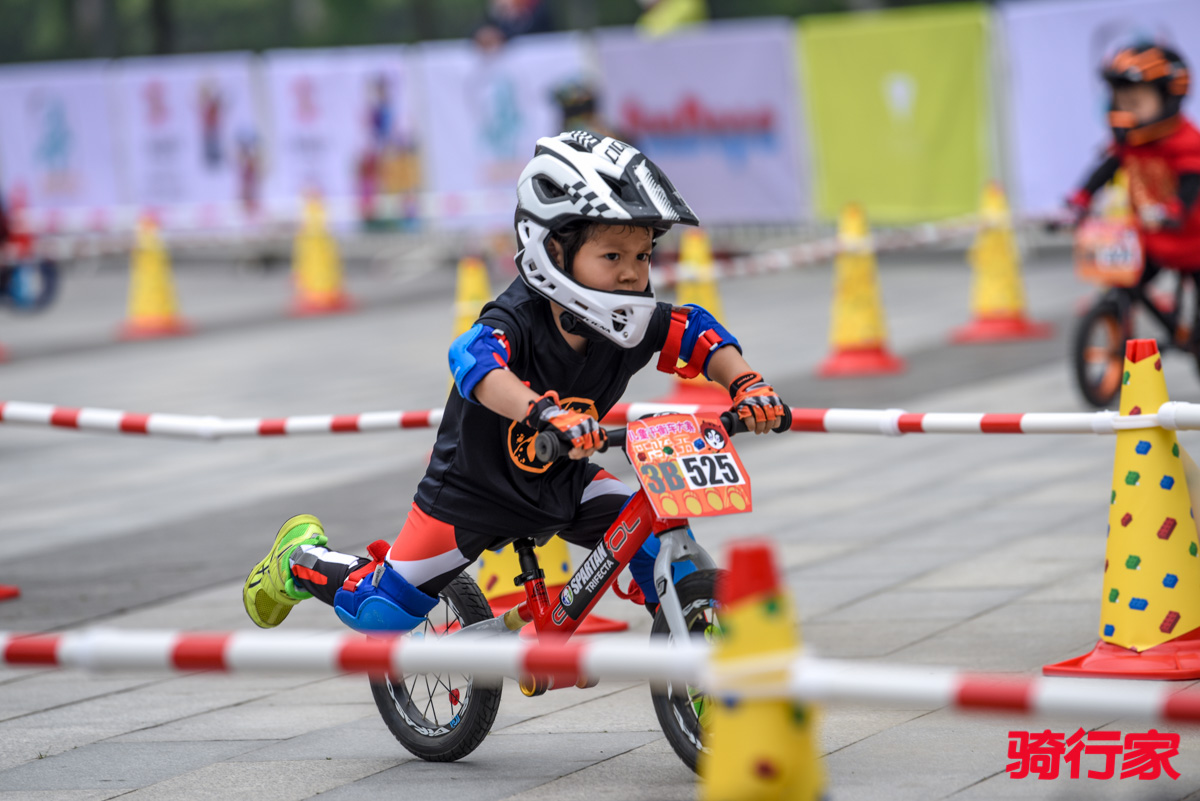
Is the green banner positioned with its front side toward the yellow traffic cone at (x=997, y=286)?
yes

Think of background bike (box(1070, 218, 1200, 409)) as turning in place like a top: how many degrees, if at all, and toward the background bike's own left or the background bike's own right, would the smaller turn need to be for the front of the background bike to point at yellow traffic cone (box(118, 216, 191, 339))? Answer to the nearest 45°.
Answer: approximately 90° to the background bike's own right

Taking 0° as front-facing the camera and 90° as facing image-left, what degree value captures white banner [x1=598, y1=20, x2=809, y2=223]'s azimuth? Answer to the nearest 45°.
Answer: approximately 0°

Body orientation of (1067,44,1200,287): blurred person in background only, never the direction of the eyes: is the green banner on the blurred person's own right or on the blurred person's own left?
on the blurred person's own right

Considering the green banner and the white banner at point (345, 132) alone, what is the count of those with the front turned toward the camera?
2

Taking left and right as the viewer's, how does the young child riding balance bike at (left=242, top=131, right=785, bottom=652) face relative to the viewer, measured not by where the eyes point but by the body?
facing the viewer and to the right of the viewer

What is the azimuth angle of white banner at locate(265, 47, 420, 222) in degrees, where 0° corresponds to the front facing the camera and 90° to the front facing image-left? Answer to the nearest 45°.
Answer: approximately 0°

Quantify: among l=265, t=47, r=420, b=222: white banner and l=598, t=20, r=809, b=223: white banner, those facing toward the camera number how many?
2

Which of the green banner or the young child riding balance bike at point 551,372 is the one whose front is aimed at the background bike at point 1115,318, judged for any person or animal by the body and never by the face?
the green banner

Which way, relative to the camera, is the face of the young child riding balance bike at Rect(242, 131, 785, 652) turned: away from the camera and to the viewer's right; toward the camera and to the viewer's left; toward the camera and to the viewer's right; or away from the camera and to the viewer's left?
toward the camera and to the viewer's right
